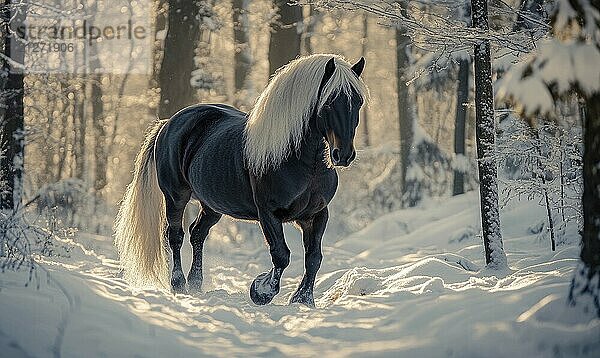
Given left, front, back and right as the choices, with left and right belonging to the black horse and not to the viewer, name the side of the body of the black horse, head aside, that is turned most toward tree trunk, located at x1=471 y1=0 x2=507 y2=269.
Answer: left

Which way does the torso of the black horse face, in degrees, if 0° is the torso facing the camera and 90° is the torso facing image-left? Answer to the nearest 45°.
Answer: approximately 315°
